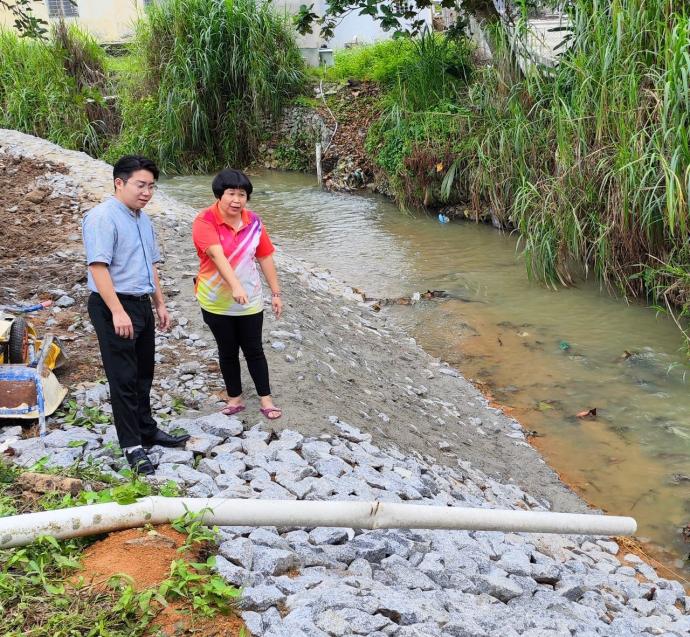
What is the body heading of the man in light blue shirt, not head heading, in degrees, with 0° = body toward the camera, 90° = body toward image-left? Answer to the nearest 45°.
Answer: approximately 315°

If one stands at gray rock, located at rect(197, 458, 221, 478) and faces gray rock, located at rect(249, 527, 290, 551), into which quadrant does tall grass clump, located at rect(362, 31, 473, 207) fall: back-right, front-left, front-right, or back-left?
back-left

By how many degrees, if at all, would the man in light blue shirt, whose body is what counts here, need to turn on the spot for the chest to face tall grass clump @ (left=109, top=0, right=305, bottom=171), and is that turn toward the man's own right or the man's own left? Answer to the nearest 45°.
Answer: approximately 135° to the man's own left

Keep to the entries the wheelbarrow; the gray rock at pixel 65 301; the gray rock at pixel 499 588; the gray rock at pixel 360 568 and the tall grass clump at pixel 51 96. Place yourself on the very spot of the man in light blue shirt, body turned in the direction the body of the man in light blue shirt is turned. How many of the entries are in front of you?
2

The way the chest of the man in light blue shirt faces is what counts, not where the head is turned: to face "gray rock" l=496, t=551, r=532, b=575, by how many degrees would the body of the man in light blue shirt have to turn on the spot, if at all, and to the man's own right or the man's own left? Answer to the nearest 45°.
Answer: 0° — they already face it

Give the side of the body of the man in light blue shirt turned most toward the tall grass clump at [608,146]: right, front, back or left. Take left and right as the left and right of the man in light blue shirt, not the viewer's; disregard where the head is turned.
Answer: left

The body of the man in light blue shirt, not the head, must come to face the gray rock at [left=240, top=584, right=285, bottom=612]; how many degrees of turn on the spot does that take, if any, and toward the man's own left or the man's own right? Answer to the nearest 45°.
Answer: approximately 45° to the man's own right

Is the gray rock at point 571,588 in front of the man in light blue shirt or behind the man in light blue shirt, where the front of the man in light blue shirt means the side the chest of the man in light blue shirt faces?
in front

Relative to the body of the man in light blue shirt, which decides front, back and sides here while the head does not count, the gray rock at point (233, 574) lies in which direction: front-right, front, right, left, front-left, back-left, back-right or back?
front-right

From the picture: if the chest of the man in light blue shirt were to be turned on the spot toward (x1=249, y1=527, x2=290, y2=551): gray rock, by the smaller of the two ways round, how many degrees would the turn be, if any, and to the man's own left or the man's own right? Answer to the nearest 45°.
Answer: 0° — they already face it

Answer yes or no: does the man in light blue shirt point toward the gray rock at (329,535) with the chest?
yes

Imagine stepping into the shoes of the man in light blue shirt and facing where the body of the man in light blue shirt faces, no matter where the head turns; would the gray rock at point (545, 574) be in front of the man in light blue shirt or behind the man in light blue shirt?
in front
